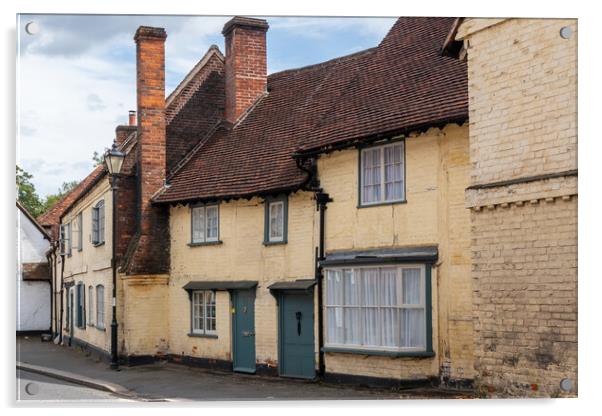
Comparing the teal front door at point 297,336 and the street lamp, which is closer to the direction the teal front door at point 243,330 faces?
the street lamp
